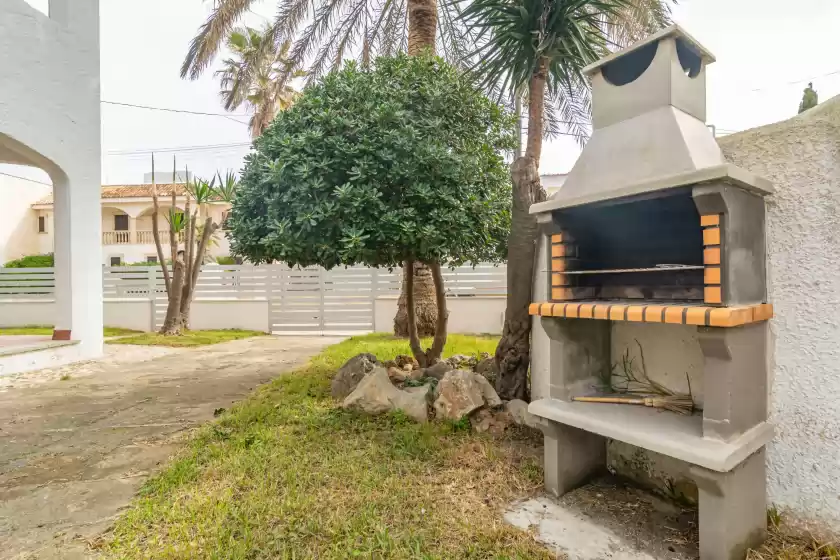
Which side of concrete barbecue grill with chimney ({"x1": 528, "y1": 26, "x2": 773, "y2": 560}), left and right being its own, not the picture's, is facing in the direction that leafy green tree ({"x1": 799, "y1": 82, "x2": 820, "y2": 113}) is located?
back

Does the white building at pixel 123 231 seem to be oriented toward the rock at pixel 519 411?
yes

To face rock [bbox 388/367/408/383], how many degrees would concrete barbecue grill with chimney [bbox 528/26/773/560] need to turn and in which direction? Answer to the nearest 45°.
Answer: approximately 90° to its right

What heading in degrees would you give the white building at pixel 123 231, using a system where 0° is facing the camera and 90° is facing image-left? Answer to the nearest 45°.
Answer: approximately 0°

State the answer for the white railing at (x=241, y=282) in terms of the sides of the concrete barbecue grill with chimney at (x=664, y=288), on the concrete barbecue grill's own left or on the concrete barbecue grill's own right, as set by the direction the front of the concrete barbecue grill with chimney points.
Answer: on the concrete barbecue grill's own right

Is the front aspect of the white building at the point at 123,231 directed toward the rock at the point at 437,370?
yes

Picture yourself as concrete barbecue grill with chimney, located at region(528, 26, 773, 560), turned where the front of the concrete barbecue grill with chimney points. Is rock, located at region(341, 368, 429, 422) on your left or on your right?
on your right

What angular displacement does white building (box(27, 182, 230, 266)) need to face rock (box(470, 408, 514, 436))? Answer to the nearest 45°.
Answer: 0° — it already faces it

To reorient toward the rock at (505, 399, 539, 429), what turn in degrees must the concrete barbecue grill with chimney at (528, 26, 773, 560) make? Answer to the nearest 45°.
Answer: approximately 90° to its right

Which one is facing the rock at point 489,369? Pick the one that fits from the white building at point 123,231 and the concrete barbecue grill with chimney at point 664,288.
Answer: the white building

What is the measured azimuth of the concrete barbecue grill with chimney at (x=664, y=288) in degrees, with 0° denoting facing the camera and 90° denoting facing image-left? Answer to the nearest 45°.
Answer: approximately 45°
